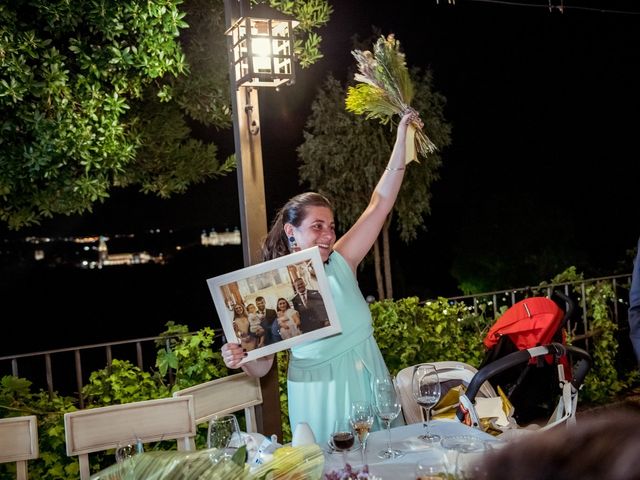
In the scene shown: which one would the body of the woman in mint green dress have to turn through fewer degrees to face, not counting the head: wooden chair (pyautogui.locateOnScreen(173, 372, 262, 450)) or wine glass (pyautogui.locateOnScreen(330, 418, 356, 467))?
the wine glass

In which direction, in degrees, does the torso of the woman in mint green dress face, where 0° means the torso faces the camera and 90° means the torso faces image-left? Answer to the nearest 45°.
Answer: approximately 315°

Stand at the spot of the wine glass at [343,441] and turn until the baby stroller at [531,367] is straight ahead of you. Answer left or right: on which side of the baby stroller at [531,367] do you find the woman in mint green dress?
left
